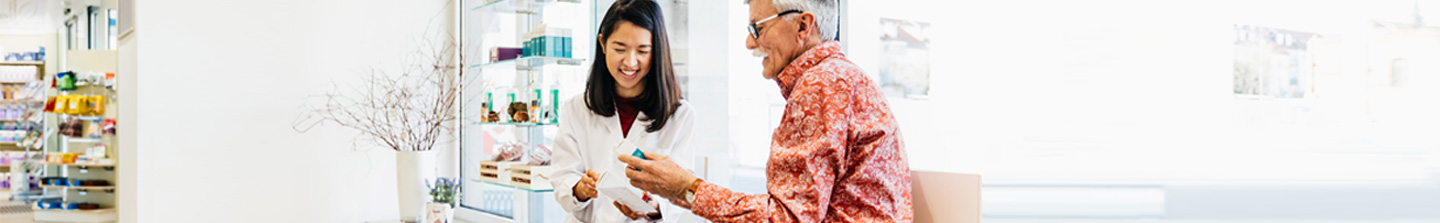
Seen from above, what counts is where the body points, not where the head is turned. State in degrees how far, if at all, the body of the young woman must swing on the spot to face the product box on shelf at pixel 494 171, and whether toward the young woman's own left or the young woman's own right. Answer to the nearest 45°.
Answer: approximately 135° to the young woman's own right

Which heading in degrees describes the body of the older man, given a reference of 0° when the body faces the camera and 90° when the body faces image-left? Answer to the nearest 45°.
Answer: approximately 90°

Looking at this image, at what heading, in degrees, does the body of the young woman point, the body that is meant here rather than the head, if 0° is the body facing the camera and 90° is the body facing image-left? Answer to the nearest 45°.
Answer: approximately 0°

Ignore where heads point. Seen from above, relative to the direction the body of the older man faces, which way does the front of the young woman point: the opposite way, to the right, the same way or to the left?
to the left

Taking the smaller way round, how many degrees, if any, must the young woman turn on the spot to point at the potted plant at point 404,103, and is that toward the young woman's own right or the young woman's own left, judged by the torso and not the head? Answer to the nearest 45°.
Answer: approximately 135° to the young woman's own right

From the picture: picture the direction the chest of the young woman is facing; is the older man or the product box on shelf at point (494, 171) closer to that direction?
the older man

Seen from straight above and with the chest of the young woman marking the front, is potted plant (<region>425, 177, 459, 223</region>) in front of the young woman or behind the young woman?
behind

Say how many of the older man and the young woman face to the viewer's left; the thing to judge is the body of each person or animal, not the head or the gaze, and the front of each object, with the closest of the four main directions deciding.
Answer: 1

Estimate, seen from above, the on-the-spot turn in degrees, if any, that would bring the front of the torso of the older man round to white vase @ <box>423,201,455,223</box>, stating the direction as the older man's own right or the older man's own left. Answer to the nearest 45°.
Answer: approximately 45° to the older man's own right
